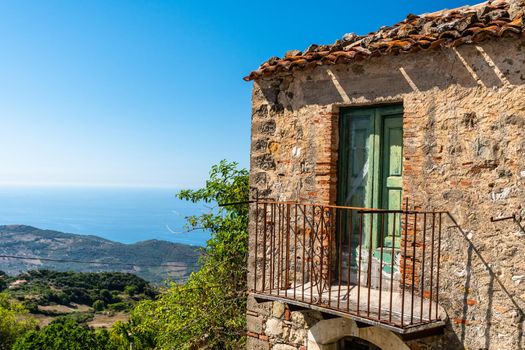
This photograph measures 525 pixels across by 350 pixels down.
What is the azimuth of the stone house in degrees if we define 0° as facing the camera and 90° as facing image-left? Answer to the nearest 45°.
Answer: approximately 45°

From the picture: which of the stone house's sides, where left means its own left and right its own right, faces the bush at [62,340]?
right

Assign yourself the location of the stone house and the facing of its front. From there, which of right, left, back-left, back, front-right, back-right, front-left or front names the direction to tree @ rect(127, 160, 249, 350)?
right
